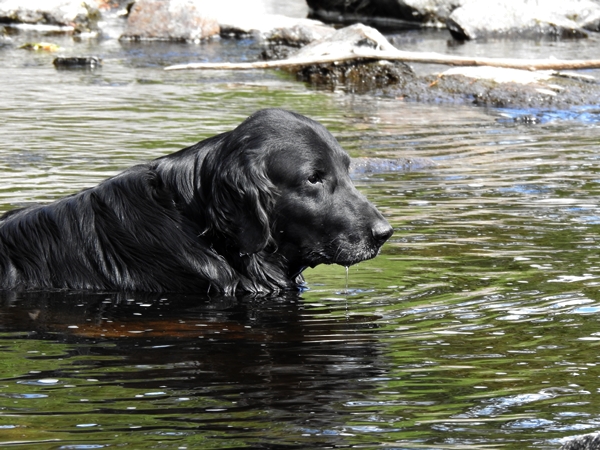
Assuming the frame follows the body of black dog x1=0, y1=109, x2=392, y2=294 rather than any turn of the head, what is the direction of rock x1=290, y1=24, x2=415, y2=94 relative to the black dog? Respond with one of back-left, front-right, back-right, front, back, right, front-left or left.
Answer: left

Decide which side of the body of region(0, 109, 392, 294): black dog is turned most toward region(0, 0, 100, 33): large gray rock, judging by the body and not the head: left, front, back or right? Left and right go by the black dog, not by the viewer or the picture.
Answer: left

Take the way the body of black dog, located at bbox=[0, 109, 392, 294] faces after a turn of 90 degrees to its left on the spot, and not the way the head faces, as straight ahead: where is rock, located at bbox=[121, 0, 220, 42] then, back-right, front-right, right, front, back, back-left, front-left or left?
front

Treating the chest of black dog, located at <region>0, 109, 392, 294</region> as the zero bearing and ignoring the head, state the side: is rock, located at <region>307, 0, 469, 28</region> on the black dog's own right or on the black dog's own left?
on the black dog's own left

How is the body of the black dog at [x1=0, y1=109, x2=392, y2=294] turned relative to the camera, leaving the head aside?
to the viewer's right

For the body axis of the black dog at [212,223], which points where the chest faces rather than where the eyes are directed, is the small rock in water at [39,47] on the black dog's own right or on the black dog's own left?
on the black dog's own left

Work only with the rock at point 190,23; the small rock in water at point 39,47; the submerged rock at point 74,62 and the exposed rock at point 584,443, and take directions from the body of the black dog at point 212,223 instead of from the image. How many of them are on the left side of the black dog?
3

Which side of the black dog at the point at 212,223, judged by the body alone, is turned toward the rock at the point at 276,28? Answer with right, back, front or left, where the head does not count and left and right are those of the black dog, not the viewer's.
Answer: left

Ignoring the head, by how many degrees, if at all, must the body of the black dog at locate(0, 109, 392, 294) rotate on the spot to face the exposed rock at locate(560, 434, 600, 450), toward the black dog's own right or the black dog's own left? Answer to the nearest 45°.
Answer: approximately 90° to the black dog's own right
